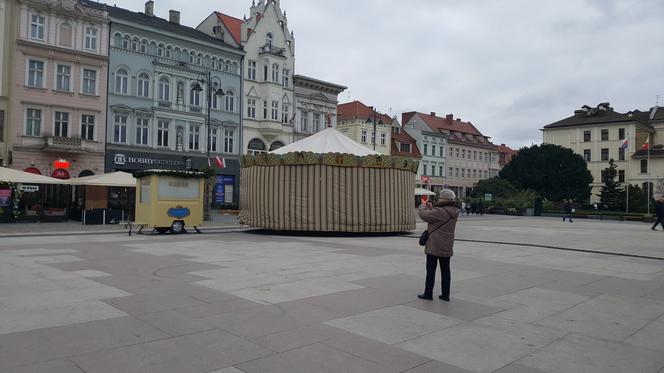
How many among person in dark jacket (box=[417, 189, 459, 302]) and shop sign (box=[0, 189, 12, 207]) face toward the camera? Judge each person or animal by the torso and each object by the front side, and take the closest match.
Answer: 1

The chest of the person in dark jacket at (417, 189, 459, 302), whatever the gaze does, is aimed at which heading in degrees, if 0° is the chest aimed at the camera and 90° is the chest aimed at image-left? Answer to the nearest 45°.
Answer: approximately 135°

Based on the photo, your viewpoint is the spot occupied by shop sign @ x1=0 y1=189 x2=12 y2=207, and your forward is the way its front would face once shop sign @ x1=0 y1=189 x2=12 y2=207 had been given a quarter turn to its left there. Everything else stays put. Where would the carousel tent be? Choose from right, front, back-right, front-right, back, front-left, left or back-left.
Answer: front-right

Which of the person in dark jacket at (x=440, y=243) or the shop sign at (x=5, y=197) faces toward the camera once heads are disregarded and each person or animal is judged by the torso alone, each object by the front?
the shop sign

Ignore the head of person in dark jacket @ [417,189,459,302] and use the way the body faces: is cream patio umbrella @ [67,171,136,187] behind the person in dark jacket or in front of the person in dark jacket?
in front

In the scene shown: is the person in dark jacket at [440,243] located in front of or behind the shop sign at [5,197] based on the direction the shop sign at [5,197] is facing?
in front

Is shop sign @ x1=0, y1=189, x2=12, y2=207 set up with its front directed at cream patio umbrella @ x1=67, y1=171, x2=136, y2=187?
no

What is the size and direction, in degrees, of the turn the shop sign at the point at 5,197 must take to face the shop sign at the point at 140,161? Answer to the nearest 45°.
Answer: approximately 135° to its left

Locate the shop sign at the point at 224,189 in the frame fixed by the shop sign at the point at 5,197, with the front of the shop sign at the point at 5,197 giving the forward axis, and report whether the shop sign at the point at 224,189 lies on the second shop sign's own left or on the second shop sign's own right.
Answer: on the second shop sign's own left

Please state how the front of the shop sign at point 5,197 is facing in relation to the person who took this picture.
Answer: facing the viewer

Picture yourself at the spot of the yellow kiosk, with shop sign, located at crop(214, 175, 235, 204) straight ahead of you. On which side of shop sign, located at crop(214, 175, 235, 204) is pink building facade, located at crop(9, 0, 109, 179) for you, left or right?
left

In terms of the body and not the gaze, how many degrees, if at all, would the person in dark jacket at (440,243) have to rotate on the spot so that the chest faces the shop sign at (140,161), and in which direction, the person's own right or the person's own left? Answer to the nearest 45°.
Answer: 0° — they already face it

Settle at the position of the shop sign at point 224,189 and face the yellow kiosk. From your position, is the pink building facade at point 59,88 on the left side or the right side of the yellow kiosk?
right

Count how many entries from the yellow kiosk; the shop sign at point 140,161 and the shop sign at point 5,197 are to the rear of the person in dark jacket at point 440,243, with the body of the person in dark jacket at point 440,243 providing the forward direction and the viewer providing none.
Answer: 0

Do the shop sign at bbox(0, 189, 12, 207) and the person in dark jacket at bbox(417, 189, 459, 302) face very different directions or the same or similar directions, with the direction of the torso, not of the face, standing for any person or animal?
very different directions
